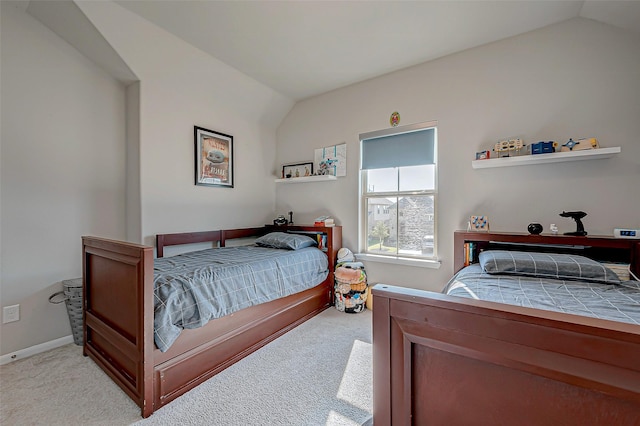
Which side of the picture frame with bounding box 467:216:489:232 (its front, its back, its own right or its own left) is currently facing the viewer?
front

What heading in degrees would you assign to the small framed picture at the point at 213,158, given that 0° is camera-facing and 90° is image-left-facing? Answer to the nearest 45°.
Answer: approximately 315°

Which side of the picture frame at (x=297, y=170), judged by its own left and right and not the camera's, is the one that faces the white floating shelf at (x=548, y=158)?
left

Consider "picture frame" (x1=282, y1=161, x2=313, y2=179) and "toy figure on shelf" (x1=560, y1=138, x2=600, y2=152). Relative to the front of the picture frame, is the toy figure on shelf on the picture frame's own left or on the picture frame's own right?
on the picture frame's own left

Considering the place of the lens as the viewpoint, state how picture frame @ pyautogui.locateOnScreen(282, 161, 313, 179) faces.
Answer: facing the viewer and to the left of the viewer

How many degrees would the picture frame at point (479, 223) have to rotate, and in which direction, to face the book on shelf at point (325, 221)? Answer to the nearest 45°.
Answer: approximately 90° to its right

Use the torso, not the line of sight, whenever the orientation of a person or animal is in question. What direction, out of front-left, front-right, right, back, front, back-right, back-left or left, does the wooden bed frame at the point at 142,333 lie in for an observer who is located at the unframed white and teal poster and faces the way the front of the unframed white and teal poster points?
front

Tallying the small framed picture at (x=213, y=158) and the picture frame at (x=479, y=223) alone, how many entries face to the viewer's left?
0

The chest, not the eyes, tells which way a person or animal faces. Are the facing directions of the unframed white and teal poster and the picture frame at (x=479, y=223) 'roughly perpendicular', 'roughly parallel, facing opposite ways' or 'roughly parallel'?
roughly parallel

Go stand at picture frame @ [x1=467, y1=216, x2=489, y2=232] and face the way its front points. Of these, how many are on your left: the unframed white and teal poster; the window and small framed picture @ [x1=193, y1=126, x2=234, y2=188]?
0
